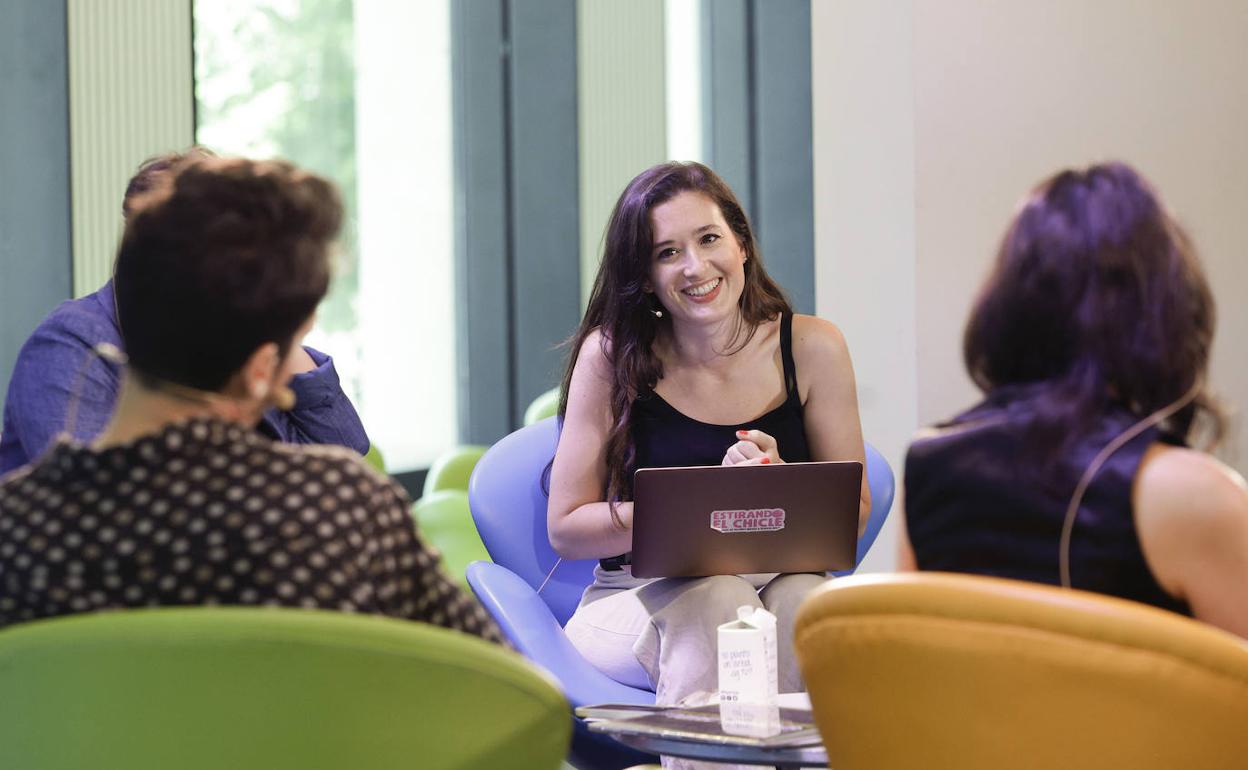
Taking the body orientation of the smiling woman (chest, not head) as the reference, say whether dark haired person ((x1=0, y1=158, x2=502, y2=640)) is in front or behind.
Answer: in front

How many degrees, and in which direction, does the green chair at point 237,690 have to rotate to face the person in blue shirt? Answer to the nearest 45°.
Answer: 0° — it already faces them

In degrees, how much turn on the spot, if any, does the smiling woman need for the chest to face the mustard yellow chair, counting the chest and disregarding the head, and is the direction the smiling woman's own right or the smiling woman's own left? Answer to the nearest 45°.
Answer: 0° — they already face it

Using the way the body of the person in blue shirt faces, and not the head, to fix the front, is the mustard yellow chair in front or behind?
in front

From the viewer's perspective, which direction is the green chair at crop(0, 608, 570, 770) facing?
away from the camera

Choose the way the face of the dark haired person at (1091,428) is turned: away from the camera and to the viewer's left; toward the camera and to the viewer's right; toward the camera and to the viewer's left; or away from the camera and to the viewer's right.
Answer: away from the camera and to the viewer's left

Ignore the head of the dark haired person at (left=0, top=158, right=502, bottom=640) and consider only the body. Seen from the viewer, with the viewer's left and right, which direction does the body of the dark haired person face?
facing away from the viewer and to the right of the viewer
